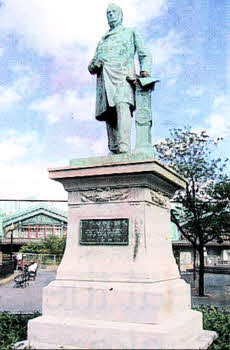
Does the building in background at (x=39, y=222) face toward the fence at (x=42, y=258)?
yes

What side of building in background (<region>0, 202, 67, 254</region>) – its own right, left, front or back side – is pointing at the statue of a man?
front

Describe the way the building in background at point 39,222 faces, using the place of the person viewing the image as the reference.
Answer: facing the viewer

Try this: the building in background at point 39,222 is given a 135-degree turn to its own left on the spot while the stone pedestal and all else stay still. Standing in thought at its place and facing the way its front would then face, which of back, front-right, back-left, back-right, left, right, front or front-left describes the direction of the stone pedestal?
back-right

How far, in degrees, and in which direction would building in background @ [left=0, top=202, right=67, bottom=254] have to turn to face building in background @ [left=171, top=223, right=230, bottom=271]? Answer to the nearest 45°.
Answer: approximately 45° to its left

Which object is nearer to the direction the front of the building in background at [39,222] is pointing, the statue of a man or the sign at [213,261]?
the statue of a man

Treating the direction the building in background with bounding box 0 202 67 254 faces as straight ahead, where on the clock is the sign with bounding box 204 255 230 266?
The sign is roughly at 10 o'clock from the building in background.
